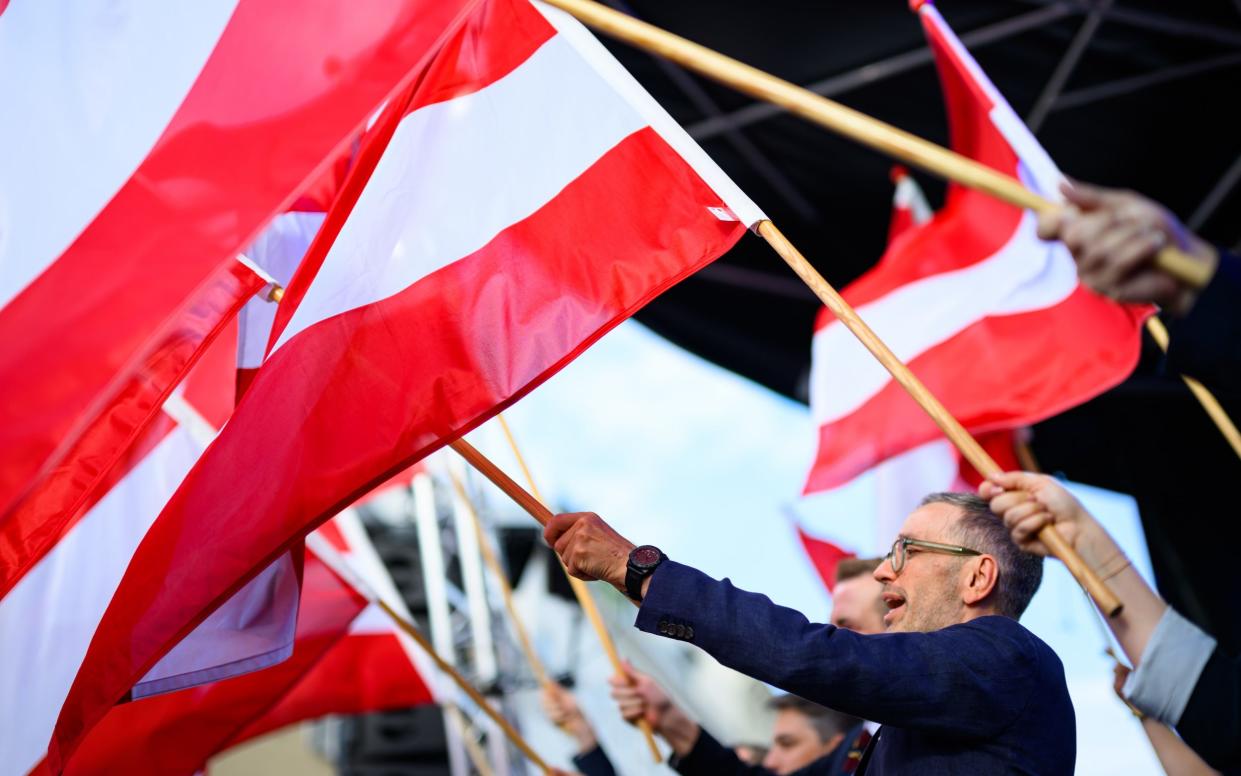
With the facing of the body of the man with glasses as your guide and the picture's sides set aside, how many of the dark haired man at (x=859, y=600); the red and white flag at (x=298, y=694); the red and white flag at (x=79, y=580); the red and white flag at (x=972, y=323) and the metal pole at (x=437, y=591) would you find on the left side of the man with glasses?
0

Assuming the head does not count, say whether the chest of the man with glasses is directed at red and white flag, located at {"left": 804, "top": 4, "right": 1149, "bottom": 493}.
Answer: no

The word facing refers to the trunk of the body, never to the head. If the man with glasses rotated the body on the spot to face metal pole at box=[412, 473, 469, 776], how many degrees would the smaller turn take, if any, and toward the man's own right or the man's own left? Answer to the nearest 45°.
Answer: approximately 90° to the man's own right

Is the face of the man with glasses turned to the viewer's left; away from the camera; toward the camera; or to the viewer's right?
to the viewer's left

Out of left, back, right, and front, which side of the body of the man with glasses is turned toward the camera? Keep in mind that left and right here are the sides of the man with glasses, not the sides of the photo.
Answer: left

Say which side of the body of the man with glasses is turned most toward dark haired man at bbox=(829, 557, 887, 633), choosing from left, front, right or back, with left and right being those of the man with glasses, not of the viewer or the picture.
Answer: right
